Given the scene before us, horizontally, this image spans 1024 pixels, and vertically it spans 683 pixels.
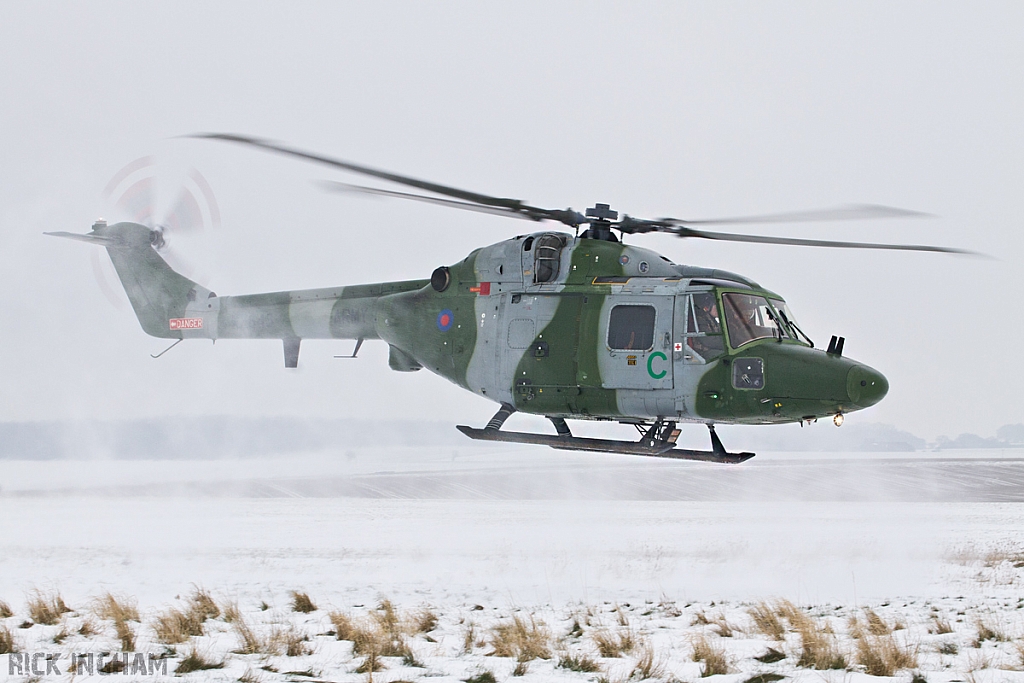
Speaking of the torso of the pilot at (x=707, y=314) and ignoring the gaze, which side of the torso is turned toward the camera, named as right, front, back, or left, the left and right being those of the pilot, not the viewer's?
right

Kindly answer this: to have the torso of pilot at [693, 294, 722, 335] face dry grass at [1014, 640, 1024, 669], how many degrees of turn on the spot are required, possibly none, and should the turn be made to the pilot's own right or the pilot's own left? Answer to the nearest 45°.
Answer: approximately 90° to the pilot's own right

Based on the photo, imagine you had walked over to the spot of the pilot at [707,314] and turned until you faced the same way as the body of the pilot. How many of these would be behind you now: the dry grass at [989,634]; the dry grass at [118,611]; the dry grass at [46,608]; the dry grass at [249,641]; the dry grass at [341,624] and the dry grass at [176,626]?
5

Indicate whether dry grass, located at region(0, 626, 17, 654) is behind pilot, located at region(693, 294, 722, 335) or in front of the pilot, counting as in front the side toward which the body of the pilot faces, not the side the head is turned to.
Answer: behind
